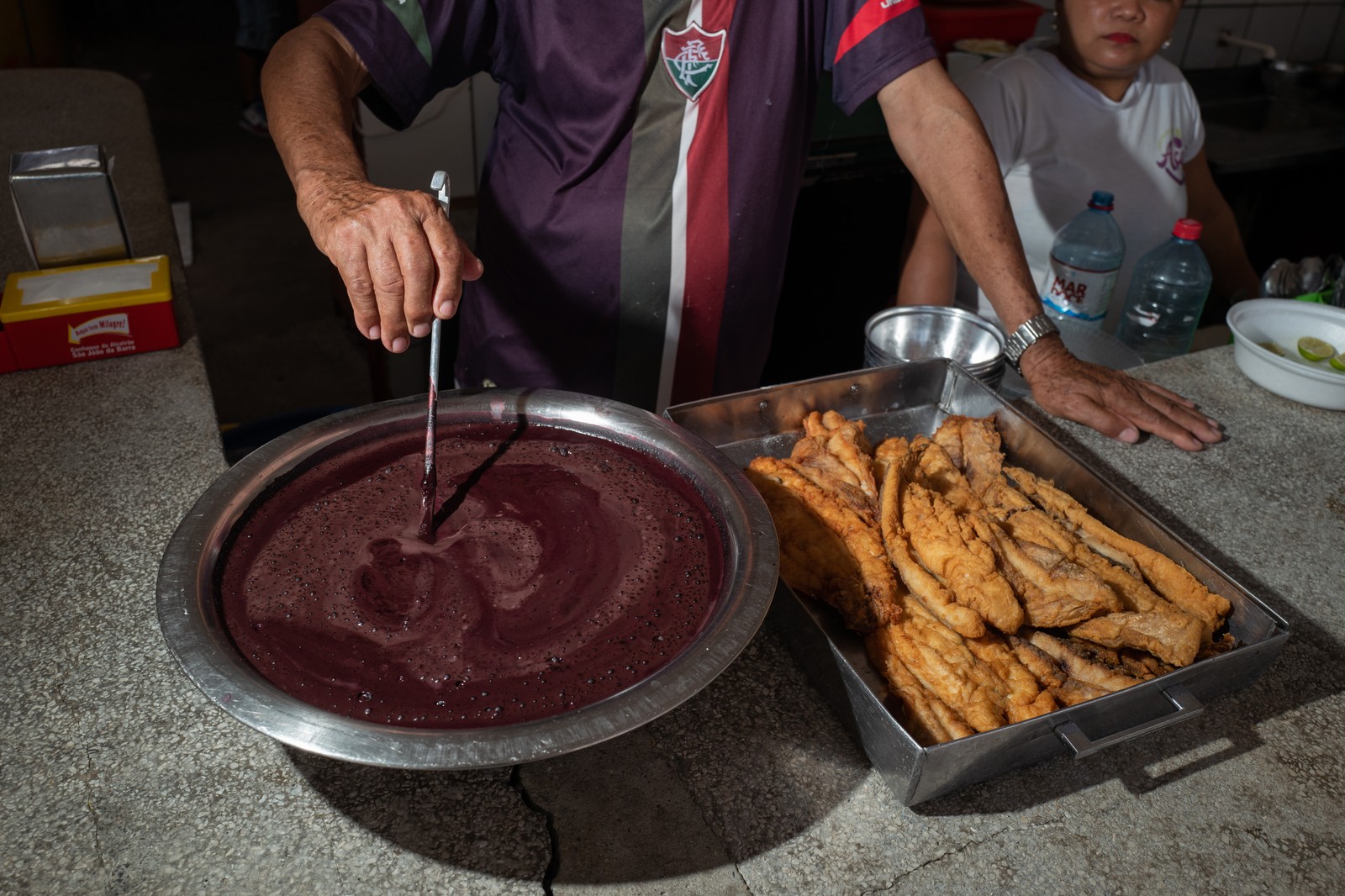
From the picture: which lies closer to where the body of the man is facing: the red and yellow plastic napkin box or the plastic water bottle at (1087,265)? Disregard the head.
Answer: the red and yellow plastic napkin box

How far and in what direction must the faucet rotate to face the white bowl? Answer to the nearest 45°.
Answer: approximately 45° to its right

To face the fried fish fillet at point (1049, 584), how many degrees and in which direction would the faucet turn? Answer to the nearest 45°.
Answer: approximately 45° to its right

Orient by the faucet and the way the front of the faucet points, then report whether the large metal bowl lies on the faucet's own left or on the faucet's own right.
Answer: on the faucet's own right

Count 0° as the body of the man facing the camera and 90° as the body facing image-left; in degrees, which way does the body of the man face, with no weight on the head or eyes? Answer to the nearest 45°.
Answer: approximately 0°

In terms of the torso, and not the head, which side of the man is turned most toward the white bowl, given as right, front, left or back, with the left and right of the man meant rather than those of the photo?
left

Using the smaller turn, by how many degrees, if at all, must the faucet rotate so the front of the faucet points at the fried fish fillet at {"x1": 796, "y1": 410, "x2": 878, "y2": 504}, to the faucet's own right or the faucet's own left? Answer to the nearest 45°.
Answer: approximately 45° to the faucet's own right

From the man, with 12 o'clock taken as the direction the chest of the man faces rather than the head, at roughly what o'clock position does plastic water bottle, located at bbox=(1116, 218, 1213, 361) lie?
The plastic water bottle is roughly at 8 o'clock from the man.

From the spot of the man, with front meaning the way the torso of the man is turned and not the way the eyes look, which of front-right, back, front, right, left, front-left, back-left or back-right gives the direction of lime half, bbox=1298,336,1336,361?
left

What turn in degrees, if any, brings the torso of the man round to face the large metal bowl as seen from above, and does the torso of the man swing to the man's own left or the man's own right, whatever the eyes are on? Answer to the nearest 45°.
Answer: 0° — they already face it
